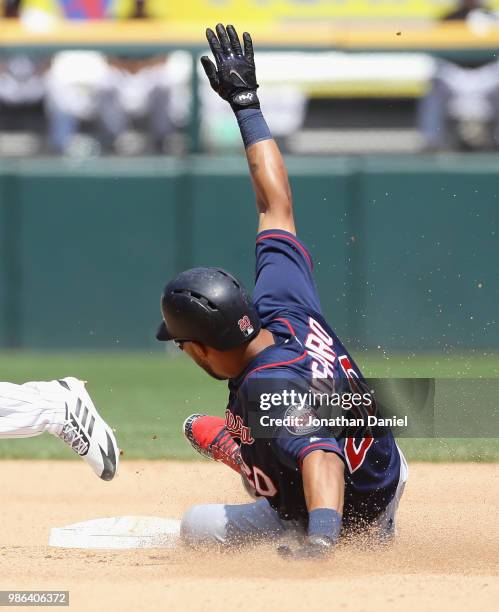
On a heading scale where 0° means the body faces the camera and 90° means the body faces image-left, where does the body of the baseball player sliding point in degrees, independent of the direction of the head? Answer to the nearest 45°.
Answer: approximately 90°
